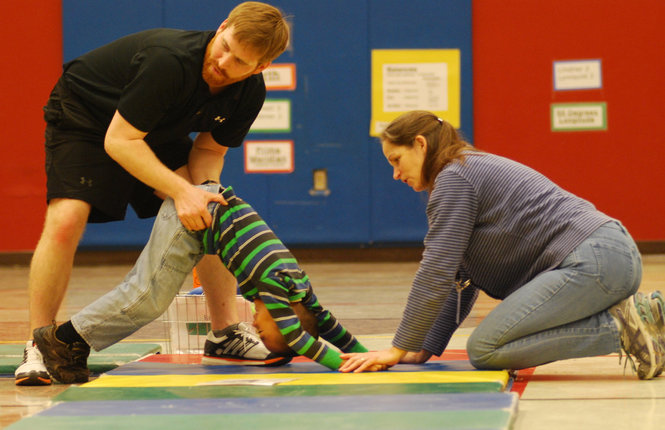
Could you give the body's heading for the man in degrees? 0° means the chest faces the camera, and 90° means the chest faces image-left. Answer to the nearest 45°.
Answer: approximately 315°

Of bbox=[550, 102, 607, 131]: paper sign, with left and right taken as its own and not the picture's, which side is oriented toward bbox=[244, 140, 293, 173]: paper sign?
right

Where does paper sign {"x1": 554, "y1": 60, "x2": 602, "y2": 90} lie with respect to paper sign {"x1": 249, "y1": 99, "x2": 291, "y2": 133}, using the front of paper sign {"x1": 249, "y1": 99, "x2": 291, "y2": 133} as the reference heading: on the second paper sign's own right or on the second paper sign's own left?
on the second paper sign's own left

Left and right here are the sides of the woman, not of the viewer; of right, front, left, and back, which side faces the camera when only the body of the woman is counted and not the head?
left

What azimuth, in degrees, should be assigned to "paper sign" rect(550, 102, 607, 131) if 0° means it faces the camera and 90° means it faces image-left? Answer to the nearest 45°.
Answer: approximately 0°

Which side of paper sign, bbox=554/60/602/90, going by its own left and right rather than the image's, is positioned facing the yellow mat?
front

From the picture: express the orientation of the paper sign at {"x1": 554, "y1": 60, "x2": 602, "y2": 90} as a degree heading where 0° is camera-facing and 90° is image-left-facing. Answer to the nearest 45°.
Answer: approximately 0°

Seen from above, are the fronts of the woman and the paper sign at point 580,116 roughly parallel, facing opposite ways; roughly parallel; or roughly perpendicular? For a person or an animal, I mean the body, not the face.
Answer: roughly perpendicular

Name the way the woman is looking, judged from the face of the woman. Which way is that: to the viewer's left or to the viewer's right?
to the viewer's left

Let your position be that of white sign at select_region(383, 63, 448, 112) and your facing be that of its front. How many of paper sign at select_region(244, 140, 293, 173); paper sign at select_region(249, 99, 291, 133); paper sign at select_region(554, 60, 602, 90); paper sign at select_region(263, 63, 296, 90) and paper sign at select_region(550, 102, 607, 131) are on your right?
3

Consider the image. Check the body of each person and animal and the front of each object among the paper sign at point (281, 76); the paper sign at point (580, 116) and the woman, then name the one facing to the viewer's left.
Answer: the woman

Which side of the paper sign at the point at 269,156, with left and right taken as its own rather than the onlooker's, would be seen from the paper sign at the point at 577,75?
left

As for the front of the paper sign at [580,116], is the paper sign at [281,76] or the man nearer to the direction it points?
the man
